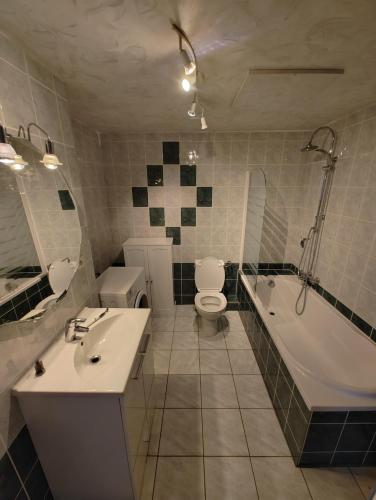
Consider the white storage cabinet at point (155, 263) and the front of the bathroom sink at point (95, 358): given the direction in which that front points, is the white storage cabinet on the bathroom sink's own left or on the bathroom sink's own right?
on the bathroom sink's own left

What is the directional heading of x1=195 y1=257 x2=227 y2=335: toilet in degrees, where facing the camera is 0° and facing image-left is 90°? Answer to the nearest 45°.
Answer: approximately 0°

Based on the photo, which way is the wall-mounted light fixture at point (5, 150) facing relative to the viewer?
to the viewer's right

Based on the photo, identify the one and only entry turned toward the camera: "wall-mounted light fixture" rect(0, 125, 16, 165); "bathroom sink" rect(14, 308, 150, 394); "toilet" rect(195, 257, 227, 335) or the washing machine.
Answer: the toilet

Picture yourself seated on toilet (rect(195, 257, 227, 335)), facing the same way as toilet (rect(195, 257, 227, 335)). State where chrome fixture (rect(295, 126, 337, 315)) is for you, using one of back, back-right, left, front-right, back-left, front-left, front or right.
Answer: left

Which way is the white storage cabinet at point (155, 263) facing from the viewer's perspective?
toward the camera

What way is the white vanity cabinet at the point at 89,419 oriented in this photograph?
to the viewer's right

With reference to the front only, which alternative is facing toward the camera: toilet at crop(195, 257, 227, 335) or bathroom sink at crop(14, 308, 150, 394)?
the toilet

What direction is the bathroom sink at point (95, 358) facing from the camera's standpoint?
to the viewer's right

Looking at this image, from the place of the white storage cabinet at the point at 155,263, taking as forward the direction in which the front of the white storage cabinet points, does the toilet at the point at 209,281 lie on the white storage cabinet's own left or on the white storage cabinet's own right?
on the white storage cabinet's own left
